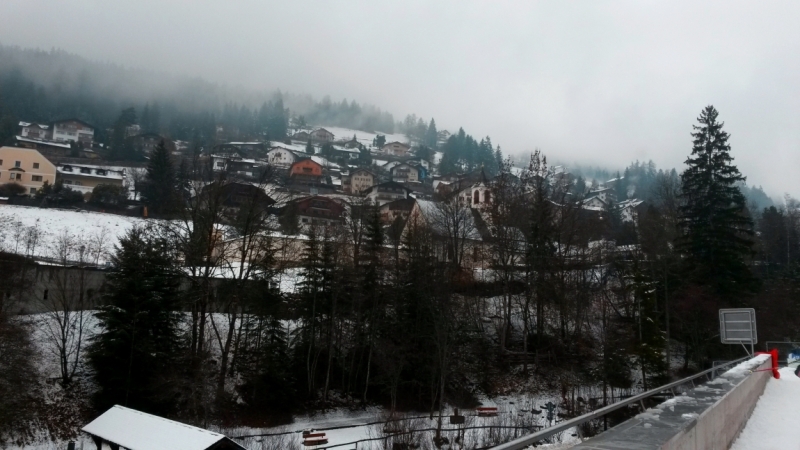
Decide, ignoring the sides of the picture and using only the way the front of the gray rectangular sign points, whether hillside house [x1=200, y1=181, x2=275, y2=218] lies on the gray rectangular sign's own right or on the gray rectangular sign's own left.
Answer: on the gray rectangular sign's own left

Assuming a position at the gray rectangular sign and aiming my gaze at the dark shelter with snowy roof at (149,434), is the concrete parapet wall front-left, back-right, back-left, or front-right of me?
front-left

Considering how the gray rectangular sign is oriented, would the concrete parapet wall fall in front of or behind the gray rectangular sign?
behind

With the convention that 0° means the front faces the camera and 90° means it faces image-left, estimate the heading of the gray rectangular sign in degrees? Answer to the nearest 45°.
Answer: approximately 180°

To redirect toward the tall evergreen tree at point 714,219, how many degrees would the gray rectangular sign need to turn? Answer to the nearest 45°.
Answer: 0° — it already faces it

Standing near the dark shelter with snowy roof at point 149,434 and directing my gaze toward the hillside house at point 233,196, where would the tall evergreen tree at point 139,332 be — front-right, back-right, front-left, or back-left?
front-left

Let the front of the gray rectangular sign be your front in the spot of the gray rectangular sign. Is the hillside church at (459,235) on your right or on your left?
on your left
